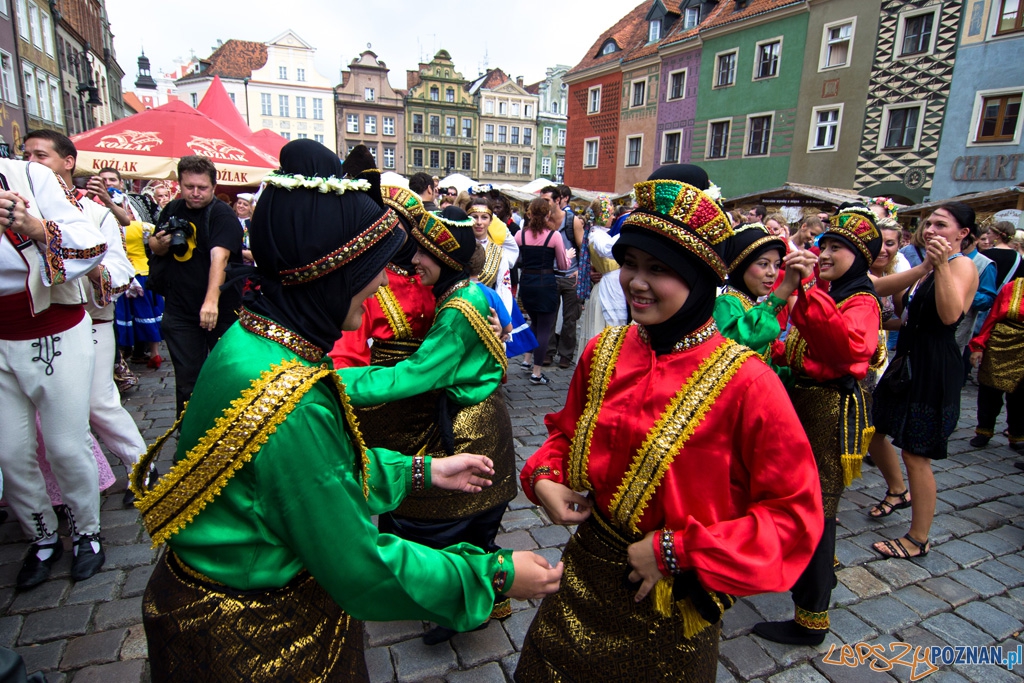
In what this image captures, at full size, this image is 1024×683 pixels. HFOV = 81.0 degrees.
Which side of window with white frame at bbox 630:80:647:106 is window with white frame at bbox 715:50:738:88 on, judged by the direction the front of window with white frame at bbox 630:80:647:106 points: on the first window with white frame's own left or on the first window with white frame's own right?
on the first window with white frame's own left

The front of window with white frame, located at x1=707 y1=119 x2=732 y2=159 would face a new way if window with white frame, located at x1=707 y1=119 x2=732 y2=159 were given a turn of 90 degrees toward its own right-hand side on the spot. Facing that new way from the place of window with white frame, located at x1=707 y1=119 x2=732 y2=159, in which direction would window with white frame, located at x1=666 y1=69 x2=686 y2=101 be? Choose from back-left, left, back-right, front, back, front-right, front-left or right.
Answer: front

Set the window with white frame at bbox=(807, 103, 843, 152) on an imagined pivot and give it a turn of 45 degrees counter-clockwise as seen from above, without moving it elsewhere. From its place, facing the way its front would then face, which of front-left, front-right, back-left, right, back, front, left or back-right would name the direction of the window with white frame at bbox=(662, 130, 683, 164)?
back-right

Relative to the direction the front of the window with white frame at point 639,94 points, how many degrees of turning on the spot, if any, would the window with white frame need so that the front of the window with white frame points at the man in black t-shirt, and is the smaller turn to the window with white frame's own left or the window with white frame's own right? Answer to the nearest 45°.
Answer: approximately 45° to the window with white frame's own left

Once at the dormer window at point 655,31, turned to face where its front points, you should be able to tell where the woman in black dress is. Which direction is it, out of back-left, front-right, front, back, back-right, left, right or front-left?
front-left

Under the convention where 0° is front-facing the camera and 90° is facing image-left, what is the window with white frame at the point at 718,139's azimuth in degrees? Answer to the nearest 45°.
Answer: approximately 45°

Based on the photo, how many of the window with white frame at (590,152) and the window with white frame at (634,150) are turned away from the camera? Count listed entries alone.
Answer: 0

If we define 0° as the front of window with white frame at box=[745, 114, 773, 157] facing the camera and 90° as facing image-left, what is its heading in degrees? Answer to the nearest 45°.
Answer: approximately 45°

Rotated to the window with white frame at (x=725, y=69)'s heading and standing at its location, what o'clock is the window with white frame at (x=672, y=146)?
the window with white frame at (x=672, y=146) is roughly at 3 o'clock from the window with white frame at (x=725, y=69).

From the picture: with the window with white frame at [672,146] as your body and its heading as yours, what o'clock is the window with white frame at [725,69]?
the window with white frame at [725,69] is roughly at 9 o'clock from the window with white frame at [672,146].

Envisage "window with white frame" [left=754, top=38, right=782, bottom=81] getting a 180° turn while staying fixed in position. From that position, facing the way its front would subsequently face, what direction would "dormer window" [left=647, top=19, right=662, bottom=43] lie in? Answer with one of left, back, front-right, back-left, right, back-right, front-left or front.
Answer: left

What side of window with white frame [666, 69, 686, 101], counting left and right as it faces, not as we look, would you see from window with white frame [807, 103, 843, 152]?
left
